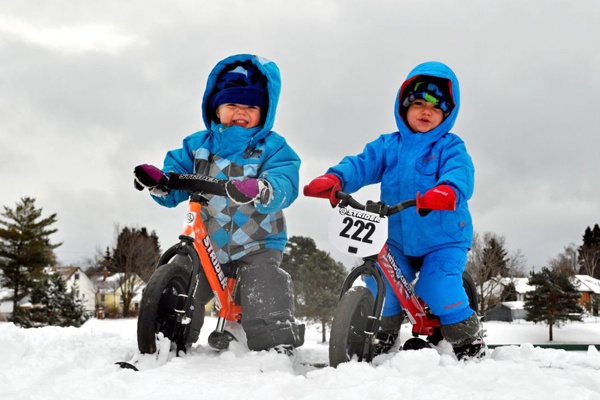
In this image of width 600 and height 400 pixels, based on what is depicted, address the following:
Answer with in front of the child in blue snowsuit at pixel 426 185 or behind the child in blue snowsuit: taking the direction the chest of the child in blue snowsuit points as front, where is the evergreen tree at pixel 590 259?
behind

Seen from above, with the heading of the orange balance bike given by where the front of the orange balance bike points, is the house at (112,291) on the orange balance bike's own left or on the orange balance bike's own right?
on the orange balance bike's own right

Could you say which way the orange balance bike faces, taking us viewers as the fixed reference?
facing the viewer and to the left of the viewer

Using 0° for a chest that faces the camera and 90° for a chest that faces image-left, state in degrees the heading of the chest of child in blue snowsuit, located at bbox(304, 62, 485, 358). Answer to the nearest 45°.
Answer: approximately 45°

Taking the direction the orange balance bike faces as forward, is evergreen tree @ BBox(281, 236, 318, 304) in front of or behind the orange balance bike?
behind
